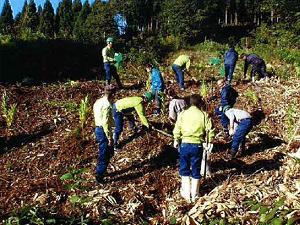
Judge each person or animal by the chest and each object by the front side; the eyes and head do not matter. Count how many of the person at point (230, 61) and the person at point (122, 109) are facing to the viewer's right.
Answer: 1

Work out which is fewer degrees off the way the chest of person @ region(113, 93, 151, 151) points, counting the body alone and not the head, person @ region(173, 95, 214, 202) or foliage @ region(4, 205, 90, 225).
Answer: the person

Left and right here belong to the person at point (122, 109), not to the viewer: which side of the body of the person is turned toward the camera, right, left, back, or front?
right

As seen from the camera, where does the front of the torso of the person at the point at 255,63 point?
to the viewer's left

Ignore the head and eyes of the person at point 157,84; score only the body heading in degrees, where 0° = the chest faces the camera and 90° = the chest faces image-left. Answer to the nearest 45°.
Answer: approximately 90°

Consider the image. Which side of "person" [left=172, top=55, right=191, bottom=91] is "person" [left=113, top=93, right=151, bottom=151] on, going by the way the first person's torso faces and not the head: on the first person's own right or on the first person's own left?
on the first person's own right

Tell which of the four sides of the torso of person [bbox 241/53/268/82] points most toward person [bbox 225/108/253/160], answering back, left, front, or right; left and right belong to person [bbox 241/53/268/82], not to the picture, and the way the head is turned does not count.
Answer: left

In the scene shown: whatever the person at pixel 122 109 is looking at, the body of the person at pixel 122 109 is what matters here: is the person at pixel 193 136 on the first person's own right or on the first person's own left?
on the first person's own right
